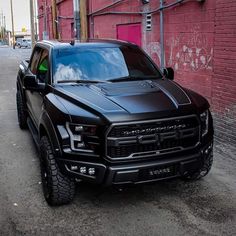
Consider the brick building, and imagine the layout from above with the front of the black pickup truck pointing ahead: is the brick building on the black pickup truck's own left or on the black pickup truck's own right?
on the black pickup truck's own left

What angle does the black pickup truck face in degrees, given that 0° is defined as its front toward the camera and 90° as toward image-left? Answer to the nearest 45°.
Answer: approximately 315°
